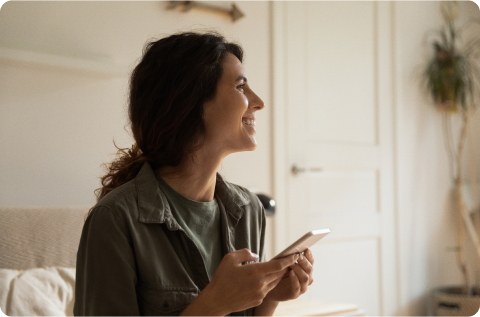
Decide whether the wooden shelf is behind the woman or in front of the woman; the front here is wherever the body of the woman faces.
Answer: behind

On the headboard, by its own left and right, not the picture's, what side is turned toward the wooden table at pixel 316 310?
left

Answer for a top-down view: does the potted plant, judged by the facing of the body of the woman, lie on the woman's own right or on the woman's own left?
on the woman's own left

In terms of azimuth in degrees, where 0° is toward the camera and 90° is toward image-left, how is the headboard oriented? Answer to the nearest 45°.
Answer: approximately 0°

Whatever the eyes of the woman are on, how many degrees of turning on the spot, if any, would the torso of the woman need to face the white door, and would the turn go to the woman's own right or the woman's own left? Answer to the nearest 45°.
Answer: approximately 90° to the woman's own left

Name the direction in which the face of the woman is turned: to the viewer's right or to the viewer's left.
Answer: to the viewer's right
